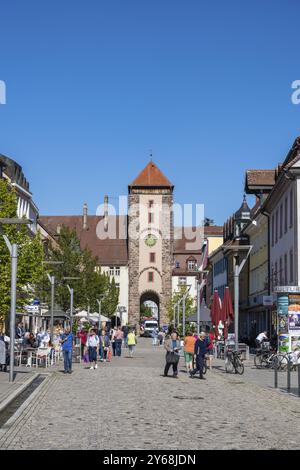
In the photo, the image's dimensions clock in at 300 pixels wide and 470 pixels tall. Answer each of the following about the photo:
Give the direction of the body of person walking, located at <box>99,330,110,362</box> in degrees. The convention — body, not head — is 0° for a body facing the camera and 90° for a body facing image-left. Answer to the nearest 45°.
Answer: approximately 0°

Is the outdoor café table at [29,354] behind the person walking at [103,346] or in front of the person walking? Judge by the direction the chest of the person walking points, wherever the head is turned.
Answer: in front

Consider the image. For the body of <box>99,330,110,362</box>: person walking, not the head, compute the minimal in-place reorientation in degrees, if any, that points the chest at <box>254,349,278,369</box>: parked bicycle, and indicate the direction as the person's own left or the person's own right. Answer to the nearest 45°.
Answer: approximately 45° to the person's own left

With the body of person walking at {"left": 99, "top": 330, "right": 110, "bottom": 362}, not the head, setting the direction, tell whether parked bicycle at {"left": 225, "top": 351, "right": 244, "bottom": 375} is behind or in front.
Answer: in front

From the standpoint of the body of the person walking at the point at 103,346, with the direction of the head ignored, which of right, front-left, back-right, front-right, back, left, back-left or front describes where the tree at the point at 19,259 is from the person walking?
front-right
